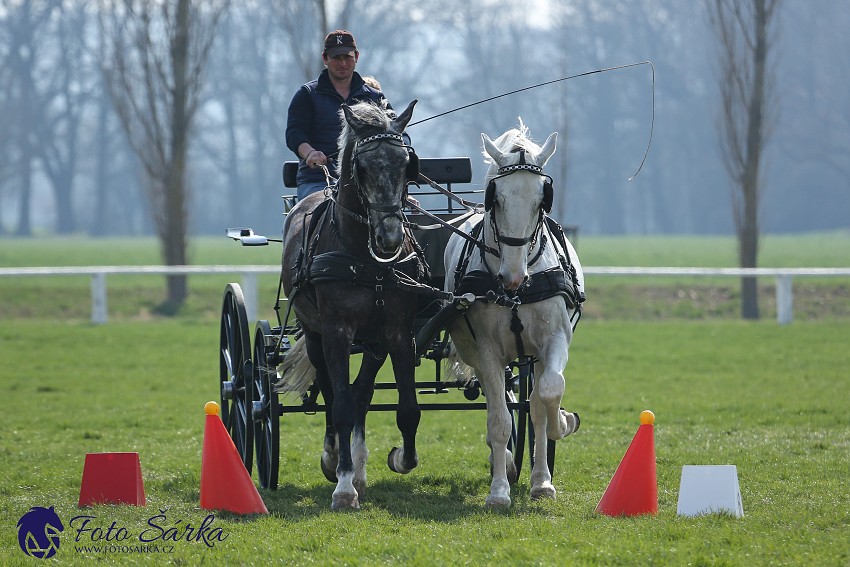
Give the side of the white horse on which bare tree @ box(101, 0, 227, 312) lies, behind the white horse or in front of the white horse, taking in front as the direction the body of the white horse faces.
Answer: behind

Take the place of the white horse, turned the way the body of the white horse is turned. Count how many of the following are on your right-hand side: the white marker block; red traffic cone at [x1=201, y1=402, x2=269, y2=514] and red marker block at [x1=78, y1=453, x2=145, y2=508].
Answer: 2

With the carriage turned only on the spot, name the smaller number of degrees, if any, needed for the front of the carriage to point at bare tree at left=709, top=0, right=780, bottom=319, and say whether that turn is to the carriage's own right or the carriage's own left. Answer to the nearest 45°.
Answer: approximately 135° to the carriage's own left

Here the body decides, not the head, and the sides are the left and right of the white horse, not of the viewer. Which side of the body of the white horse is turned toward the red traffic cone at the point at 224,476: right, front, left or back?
right

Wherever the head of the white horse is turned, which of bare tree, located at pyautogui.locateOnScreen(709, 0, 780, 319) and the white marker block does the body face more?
the white marker block

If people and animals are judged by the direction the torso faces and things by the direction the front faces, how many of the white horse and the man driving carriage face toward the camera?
2

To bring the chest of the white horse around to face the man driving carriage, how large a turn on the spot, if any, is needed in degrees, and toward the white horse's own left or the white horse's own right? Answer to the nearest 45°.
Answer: approximately 135° to the white horse's own right

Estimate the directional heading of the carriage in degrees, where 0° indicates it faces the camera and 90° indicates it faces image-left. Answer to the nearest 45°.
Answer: approximately 0°

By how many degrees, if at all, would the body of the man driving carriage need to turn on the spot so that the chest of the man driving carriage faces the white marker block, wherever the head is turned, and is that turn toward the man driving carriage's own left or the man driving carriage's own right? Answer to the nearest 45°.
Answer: approximately 45° to the man driving carriage's own left

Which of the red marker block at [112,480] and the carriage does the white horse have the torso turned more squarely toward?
the red marker block
